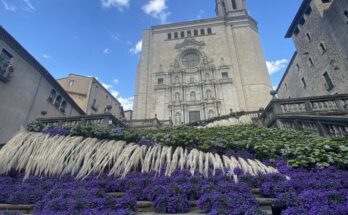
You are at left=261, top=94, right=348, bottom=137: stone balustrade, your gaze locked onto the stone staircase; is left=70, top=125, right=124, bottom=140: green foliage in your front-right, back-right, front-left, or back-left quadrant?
front-right

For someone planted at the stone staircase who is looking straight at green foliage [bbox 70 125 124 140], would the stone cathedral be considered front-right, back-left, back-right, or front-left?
front-right

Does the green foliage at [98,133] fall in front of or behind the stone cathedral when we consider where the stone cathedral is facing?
in front

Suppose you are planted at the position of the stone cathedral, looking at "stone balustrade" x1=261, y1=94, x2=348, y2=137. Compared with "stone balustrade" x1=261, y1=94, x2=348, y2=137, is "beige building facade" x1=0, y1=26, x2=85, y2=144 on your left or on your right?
right

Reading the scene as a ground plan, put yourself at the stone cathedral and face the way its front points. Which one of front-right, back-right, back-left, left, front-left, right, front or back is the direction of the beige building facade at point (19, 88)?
front-right

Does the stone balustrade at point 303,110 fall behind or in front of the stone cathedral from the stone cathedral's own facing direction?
in front

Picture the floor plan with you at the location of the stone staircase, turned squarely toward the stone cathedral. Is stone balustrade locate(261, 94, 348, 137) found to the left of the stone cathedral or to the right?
right

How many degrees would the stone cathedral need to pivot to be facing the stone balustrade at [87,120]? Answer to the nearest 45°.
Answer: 0° — it already faces it

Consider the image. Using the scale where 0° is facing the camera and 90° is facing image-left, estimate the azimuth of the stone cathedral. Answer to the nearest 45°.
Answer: approximately 0°

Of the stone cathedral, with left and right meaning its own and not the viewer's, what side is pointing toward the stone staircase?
front
